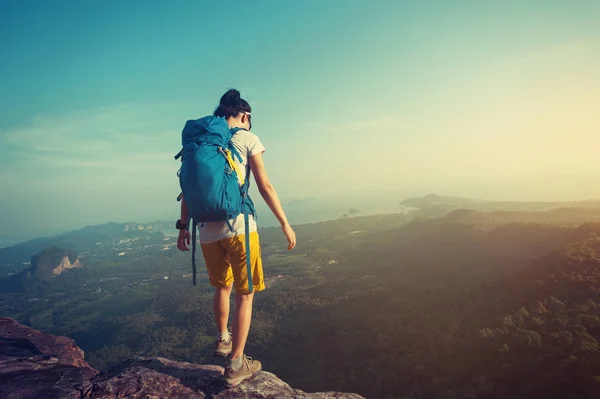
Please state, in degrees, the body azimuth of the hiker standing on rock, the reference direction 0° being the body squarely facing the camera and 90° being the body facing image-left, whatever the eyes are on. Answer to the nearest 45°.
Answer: approximately 225°
